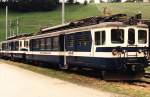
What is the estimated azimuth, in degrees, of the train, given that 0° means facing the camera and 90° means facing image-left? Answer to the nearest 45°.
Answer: approximately 315°
